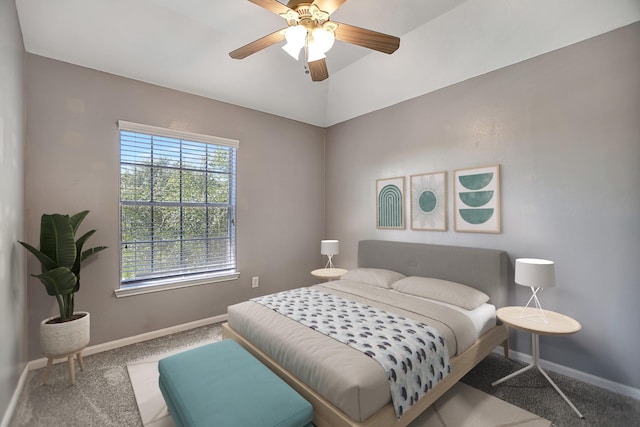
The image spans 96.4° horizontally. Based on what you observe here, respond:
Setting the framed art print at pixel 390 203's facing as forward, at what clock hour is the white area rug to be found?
The white area rug is roughly at 10 o'clock from the framed art print.

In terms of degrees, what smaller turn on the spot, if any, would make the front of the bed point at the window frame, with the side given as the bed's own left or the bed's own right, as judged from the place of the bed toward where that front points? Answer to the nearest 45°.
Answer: approximately 45° to the bed's own right

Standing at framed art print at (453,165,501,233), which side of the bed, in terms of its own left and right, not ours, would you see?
back

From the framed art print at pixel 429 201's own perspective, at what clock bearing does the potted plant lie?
The potted plant is roughly at 12 o'clock from the framed art print.

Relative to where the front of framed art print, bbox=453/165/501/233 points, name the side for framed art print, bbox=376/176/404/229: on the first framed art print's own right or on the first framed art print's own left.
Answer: on the first framed art print's own right

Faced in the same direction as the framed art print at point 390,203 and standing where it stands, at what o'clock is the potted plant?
The potted plant is roughly at 12 o'clock from the framed art print.

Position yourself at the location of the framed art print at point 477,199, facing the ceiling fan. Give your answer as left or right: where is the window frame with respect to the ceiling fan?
right
